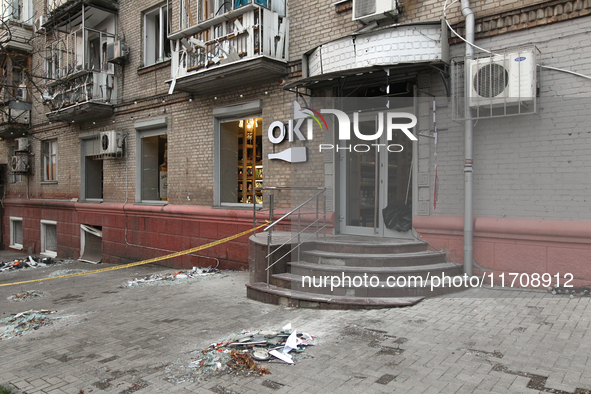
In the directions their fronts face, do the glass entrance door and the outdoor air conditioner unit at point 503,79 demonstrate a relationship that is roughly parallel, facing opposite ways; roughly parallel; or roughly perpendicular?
roughly parallel

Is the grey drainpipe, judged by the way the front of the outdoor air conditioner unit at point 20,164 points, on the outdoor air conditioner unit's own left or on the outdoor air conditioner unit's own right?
on the outdoor air conditioner unit's own left

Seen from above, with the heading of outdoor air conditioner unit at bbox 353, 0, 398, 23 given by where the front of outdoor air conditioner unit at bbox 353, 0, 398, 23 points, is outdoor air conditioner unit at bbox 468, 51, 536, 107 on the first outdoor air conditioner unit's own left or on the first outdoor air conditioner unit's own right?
on the first outdoor air conditioner unit's own left

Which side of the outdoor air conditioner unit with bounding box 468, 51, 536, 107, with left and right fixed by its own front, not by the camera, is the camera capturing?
front

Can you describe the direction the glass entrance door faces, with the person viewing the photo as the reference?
facing the viewer

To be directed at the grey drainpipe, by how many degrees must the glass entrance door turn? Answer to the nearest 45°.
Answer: approximately 45° to its left

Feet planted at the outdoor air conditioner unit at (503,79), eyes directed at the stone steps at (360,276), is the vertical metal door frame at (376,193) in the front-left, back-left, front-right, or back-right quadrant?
front-right

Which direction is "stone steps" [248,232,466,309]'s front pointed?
toward the camera

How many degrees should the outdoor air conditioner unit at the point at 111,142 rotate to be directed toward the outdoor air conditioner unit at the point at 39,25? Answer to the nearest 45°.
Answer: approximately 90° to its right

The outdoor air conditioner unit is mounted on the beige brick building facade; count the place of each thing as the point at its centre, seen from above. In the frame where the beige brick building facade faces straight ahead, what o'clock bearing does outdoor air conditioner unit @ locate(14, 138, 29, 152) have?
The outdoor air conditioner unit is roughly at 3 o'clock from the beige brick building facade.

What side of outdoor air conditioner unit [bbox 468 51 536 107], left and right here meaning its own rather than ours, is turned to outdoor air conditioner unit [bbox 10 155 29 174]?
right

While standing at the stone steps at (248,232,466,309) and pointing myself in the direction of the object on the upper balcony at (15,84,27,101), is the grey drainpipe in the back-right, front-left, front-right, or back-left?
back-right
